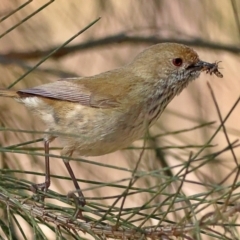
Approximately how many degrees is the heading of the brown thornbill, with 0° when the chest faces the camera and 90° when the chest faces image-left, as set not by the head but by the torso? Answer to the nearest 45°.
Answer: approximately 270°
